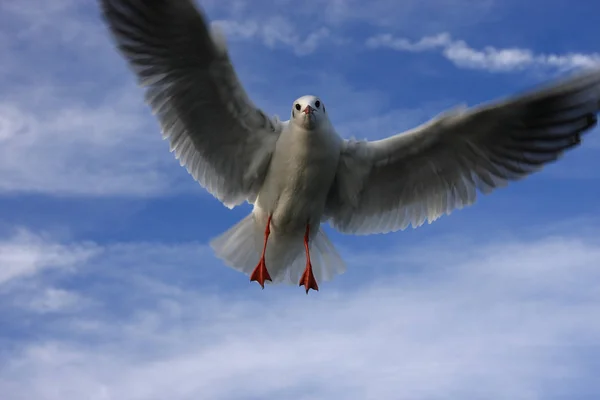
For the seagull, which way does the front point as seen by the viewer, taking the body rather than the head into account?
toward the camera
